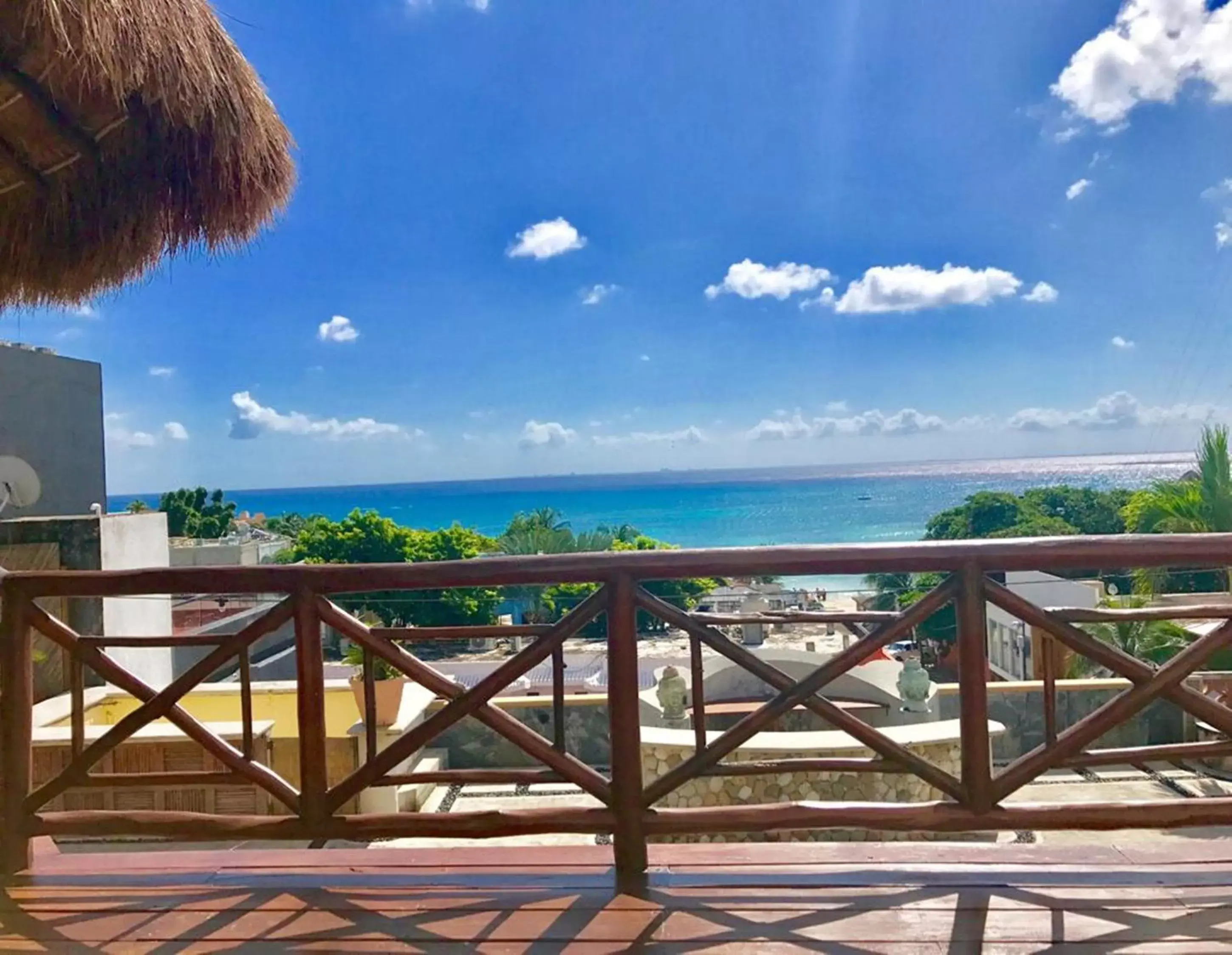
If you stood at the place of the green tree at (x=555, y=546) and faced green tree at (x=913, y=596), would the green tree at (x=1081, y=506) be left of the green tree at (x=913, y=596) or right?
left

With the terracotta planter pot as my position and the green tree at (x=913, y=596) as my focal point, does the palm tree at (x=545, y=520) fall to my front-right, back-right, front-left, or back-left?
front-left
